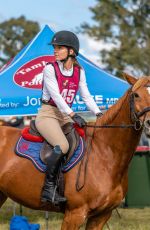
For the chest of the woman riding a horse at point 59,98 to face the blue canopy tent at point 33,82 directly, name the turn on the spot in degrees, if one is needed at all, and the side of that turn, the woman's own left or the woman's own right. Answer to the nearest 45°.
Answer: approximately 135° to the woman's own left

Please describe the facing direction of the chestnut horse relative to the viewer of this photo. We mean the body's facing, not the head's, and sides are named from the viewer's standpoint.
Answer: facing the viewer and to the right of the viewer

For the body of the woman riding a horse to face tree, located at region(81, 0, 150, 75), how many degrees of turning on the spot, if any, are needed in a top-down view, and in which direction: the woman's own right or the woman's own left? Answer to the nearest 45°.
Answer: approximately 135° to the woman's own left

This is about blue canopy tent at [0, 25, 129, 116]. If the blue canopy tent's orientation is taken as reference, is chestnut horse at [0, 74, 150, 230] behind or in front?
in front

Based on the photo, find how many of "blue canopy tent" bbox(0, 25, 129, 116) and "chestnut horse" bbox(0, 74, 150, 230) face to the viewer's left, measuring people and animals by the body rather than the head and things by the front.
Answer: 0

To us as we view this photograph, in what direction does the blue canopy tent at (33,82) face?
facing the viewer
